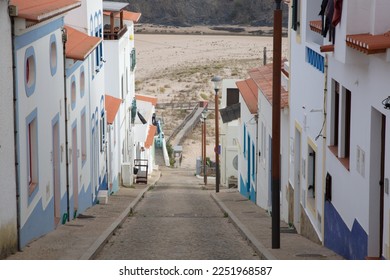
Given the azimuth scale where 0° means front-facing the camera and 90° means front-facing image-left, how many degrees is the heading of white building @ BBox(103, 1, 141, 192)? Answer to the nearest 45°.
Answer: approximately 270°

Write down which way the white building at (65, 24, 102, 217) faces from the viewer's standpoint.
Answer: facing to the right of the viewer

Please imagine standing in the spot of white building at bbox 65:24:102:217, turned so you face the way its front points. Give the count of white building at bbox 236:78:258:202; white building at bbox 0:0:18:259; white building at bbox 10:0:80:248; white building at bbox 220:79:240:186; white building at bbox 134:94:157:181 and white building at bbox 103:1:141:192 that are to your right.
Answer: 2

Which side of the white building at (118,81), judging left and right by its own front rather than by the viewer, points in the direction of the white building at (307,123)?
right

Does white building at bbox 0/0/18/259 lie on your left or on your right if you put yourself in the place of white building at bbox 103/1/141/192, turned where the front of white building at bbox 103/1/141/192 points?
on your right

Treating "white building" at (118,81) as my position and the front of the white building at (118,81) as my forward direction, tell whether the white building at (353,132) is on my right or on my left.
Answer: on my right

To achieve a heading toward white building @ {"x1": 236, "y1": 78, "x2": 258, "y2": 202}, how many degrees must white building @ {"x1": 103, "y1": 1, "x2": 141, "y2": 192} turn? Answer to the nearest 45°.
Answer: approximately 45° to its right

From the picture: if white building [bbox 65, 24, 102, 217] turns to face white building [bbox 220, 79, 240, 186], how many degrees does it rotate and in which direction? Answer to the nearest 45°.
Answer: approximately 90° to its left

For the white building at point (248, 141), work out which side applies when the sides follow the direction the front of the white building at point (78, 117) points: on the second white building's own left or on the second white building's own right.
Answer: on the second white building's own left

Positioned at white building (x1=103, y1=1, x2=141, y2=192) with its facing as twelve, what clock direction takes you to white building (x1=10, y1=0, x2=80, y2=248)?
white building (x1=10, y1=0, x2=80, y2=248) is roughly at 3 o'clock from white building (x1=103, y1=1, x2=141, y2=192).

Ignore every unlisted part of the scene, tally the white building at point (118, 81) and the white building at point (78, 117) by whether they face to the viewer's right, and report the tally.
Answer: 2

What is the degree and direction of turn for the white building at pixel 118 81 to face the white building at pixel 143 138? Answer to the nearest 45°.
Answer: approximately 90° to its left

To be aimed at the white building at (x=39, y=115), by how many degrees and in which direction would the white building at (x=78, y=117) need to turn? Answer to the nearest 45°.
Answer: approximately 90° to its right
